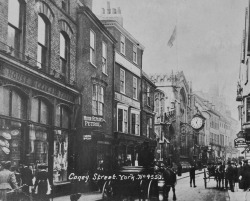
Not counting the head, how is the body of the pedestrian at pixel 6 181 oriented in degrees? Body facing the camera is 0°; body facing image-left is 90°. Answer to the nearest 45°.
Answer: approximately 180°

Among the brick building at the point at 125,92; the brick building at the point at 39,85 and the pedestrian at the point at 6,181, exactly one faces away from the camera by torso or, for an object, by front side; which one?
the pedestrian

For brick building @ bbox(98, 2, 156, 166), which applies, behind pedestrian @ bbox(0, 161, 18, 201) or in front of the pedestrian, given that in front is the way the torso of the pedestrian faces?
in front

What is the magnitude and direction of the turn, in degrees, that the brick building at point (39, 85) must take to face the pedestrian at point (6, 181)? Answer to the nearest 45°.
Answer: approximately 45° to its right

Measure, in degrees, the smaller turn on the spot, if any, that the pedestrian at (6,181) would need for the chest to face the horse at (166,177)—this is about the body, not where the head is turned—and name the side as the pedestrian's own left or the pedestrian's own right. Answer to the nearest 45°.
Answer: approximately 45° to the pedestrian's own right

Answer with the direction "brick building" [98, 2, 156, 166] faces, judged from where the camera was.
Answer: facing the viewer and to the right of the viewer

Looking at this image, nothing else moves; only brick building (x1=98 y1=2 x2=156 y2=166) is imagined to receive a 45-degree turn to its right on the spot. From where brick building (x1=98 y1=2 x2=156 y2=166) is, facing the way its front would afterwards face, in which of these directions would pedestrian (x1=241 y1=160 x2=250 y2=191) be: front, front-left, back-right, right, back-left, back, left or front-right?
front-left

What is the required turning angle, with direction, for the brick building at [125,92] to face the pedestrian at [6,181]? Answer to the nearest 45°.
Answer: approximately 45° to its right

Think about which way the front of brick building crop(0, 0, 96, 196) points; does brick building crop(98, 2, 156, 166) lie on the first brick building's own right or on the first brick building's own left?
on the first brick building's own left
